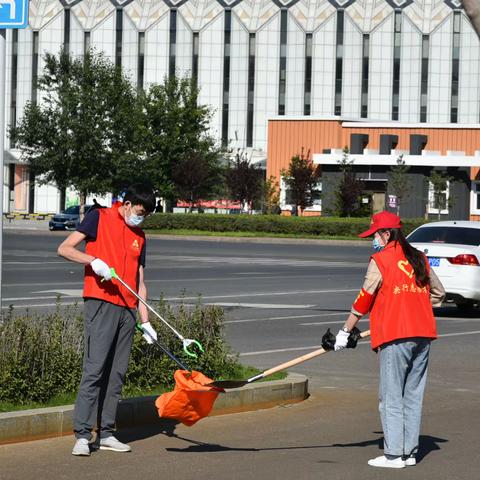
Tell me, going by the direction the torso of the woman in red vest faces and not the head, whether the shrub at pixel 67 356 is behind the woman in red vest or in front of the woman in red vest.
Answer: in front

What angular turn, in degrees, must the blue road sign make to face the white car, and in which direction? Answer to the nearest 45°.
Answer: approximately 135° to its left

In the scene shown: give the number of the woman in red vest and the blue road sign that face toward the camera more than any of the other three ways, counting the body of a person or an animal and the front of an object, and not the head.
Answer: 1

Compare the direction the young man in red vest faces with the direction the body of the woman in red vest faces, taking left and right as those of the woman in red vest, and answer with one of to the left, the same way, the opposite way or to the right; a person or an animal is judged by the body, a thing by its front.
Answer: the opposite way

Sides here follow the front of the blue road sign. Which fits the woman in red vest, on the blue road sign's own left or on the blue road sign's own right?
on the blue road sign's own left

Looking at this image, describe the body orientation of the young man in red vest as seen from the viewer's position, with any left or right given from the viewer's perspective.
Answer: facing the viewer and to the right of the viewer

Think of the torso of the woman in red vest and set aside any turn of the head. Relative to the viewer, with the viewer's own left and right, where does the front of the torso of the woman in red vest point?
facing away from the viewer and to the left of the viewer

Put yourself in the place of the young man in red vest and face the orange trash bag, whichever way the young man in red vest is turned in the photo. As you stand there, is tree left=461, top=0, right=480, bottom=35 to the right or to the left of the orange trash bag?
left

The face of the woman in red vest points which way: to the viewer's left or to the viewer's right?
to the viewer's left

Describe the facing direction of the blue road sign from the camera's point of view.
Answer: facing the viewer

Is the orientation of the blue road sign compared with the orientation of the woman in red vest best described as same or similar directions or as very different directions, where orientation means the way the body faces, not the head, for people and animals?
very different directions
